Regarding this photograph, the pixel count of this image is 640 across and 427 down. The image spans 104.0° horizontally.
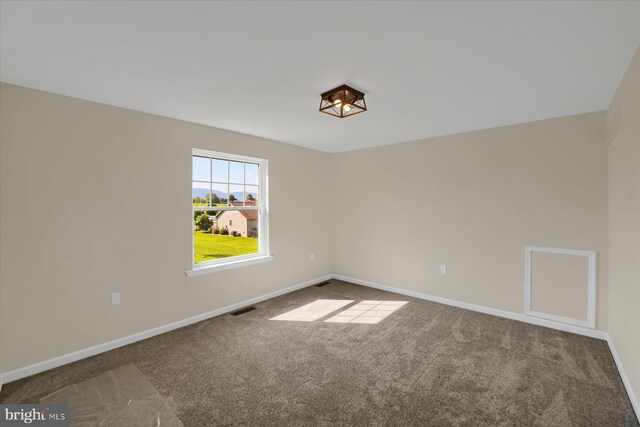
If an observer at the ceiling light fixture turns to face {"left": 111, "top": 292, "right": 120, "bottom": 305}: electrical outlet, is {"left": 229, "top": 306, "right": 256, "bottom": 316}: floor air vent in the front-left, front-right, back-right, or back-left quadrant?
front-right

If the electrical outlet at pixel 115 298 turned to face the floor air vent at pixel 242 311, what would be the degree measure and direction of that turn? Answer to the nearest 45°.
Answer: approximately 90° to its left

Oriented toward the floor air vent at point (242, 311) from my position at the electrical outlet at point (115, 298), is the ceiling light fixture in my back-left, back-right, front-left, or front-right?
front-right

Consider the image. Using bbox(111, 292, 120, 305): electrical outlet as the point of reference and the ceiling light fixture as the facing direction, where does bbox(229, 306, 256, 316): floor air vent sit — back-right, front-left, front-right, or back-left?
front-left

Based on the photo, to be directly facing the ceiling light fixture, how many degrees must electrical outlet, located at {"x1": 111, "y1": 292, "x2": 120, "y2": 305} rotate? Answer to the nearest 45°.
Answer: approximately 45° to its left

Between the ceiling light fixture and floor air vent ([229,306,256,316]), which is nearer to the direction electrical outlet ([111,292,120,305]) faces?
the ceiling light fixture
